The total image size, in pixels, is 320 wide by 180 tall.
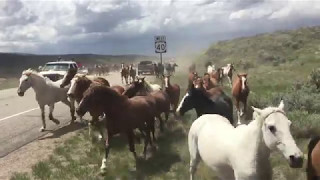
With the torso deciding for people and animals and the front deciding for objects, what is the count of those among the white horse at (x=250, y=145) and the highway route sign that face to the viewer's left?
0

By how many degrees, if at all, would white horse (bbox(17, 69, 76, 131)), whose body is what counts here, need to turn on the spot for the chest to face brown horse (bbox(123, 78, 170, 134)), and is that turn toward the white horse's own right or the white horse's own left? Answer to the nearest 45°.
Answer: approximately 90° to the white horse's own left

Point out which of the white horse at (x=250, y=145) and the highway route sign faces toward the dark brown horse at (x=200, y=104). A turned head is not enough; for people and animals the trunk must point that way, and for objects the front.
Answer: the highway route sign

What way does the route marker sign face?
toward the camera

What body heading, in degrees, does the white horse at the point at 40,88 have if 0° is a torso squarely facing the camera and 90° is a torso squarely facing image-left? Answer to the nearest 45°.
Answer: approximately 45°

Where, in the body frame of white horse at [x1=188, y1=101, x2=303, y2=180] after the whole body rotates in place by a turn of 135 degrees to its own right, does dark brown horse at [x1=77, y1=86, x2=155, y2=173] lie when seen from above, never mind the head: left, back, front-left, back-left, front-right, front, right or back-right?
front-right

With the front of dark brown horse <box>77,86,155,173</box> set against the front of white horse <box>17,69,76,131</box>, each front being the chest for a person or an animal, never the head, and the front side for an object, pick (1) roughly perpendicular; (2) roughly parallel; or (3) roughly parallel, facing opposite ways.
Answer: roughly parallel

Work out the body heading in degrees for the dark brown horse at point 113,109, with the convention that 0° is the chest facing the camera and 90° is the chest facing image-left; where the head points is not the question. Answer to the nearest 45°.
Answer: approximately 45°

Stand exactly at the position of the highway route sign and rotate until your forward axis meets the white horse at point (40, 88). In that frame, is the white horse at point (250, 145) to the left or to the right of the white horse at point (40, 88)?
left

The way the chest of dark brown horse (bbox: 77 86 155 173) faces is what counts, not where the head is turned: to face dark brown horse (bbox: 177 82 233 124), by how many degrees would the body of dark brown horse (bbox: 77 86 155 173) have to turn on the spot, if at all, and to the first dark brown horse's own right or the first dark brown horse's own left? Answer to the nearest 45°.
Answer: approximately 135° to the first dark brown horse's own left

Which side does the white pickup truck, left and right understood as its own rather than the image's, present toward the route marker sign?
left

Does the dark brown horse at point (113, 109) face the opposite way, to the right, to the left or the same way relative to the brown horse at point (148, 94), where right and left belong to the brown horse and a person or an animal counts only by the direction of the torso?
the same way
